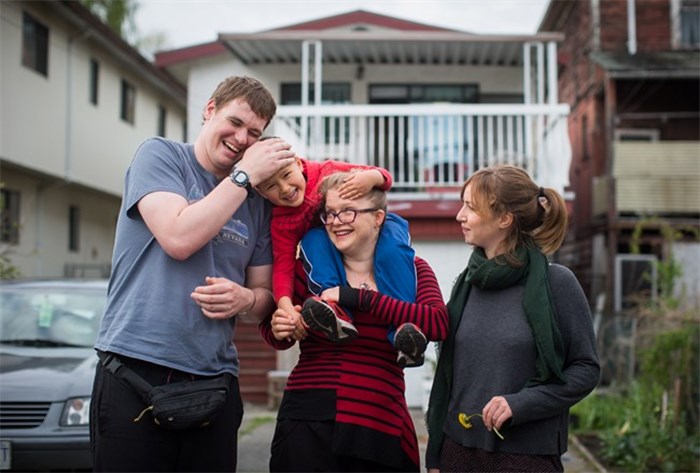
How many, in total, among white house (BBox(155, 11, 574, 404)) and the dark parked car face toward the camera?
2

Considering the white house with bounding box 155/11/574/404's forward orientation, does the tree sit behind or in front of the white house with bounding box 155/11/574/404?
behind

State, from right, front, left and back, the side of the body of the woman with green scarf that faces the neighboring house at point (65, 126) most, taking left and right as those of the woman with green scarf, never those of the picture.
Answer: right

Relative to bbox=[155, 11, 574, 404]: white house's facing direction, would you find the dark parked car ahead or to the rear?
ahead

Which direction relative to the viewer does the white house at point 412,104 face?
toward the camera

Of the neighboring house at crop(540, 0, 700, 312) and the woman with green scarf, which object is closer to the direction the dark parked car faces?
the woman with green scarf

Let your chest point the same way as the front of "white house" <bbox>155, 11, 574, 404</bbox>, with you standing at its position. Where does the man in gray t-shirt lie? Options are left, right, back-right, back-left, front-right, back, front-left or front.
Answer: front

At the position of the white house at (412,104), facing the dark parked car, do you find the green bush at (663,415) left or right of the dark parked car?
left

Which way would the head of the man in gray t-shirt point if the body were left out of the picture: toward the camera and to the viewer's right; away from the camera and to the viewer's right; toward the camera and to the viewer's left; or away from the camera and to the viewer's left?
toward the camera and to the viewer's right

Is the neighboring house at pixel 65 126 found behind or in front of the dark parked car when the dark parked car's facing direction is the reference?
behind

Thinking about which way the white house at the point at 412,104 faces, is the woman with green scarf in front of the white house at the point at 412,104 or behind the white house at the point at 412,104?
in front

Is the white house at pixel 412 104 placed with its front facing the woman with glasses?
yes

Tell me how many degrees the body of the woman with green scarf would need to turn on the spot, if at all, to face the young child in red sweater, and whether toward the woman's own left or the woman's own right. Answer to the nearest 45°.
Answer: approximately 45° to the woman's own right

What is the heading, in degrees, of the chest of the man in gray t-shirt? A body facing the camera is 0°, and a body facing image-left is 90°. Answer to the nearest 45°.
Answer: approximately 315°

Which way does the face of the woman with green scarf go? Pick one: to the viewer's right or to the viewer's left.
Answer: to the viewer's left
